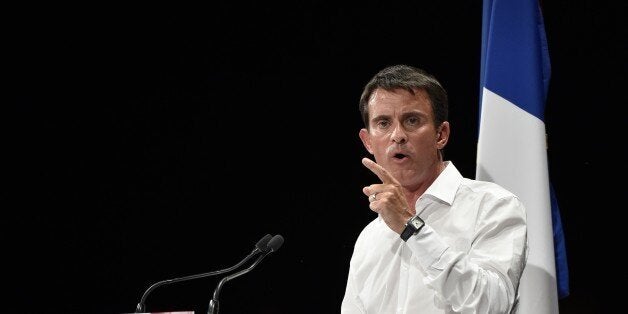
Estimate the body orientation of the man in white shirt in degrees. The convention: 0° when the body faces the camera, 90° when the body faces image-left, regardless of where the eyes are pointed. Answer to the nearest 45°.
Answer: approximately 45°

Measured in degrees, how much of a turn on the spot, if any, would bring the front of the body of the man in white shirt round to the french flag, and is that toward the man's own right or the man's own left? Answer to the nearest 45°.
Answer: approximately 180°
